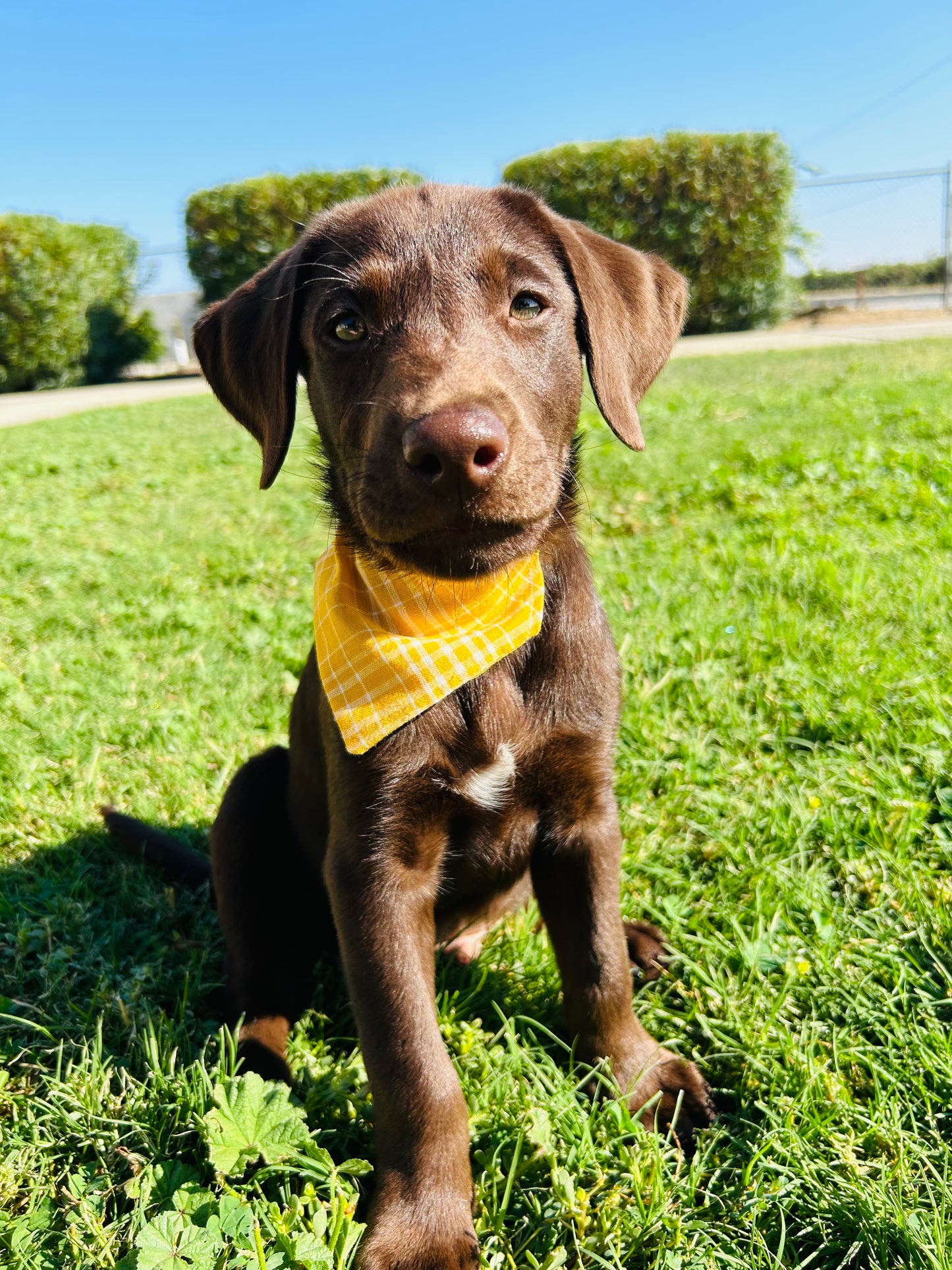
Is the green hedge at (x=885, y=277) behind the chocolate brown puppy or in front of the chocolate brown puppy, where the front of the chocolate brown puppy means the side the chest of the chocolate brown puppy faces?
behind

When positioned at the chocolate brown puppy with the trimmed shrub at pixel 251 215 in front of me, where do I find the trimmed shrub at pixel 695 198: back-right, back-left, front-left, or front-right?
front-right

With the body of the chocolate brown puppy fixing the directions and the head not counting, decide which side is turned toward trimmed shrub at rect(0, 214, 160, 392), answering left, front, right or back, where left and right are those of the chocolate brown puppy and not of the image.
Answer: back

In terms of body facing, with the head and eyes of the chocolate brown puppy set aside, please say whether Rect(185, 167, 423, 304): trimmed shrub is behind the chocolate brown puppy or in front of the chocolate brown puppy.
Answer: behind

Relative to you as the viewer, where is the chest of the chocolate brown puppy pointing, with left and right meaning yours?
facing the viewer

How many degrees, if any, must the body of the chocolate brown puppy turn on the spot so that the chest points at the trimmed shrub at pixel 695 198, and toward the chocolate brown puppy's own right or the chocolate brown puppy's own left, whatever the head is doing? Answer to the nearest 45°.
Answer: approximately 180°

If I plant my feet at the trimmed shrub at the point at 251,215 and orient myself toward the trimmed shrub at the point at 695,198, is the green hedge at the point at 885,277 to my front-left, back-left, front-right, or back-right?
front-left
